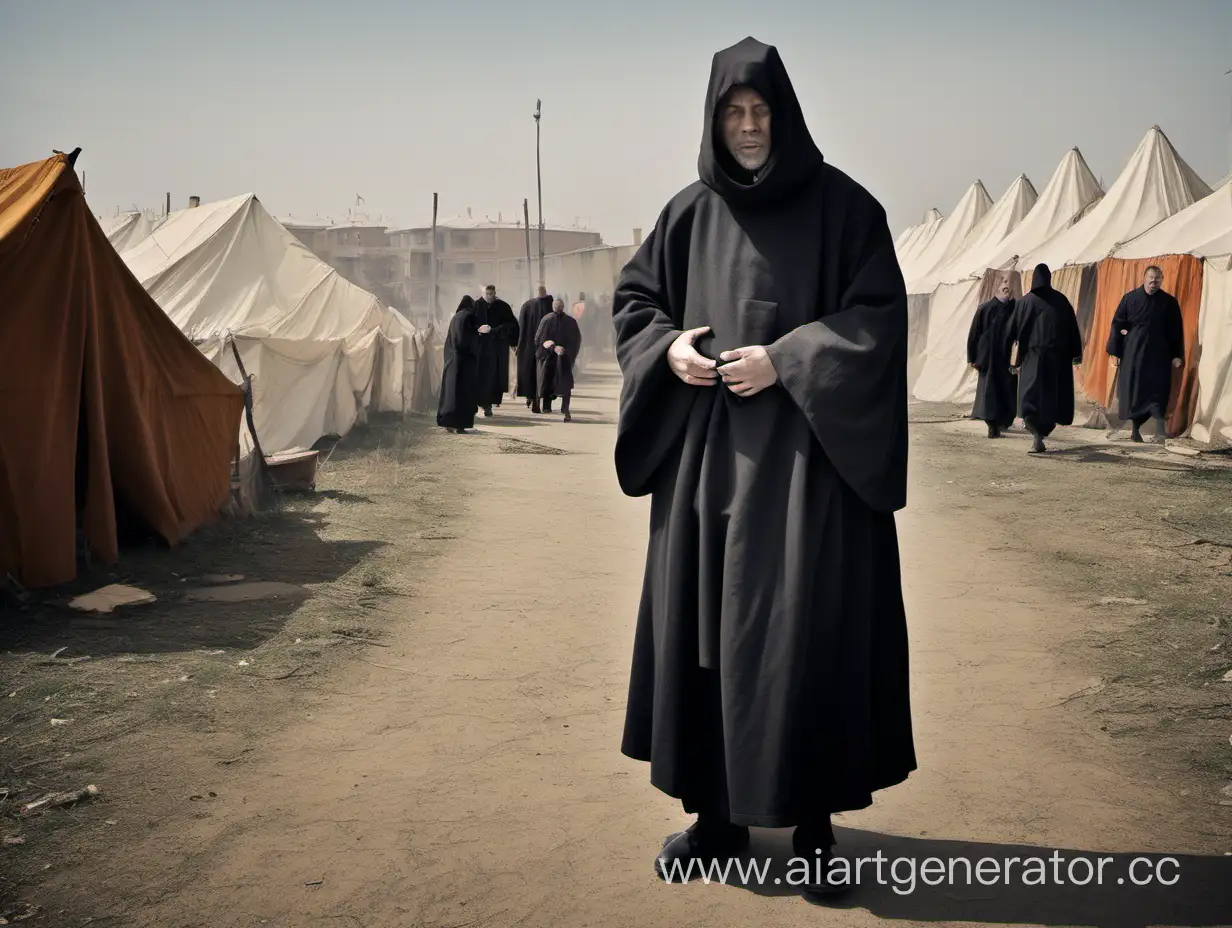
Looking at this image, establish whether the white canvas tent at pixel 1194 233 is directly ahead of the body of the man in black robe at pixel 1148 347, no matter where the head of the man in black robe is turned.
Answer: no

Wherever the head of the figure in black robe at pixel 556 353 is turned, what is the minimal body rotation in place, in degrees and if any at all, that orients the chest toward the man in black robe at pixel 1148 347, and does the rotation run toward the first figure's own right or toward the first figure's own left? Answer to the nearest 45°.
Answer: approximately 45° to the first figure's own left

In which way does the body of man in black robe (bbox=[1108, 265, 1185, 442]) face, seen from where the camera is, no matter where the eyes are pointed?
toward the camera

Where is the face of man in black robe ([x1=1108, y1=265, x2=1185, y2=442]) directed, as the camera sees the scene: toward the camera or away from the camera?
toward the camera

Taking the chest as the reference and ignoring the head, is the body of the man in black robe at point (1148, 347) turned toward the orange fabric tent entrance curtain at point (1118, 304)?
no

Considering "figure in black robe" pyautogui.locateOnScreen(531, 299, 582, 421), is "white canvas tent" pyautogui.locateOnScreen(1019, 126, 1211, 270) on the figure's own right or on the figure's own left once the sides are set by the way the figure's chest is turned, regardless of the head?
on the figure's own left

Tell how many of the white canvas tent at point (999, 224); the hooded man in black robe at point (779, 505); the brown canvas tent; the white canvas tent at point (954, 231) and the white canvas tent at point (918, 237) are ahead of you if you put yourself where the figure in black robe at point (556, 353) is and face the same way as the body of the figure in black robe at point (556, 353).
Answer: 2

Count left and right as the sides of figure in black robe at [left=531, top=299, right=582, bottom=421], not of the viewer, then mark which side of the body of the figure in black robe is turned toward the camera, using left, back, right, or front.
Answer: front

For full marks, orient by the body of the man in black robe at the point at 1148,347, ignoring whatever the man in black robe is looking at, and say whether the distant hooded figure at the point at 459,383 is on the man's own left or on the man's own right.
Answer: on the man's own right

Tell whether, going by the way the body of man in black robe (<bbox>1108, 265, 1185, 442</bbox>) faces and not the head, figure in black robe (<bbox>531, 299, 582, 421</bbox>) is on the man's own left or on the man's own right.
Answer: on the man's own right

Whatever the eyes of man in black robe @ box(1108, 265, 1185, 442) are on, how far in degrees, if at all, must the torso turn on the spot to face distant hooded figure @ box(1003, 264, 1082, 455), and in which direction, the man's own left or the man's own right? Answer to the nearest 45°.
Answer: approximately 45° to the man's own right

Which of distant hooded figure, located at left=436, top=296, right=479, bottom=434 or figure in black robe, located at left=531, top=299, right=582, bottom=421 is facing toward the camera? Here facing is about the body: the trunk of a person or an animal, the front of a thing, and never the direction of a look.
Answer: figure in black robe, located at left=531, top=299, right=582, bottom=421
